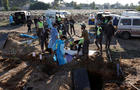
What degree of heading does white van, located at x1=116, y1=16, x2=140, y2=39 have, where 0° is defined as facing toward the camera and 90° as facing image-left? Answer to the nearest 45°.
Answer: approximately 90°

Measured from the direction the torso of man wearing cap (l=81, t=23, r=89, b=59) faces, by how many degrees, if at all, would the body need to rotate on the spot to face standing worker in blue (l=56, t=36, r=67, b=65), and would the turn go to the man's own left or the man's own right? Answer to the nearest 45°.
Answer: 0° — they already face them

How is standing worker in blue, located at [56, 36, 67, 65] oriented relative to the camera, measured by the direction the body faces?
to the viewer's right

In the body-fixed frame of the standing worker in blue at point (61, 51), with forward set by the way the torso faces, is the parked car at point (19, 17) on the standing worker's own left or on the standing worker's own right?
on the standing worker's own left

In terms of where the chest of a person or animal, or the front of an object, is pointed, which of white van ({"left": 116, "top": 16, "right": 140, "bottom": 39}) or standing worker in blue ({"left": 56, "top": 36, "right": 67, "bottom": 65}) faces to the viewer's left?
the white van

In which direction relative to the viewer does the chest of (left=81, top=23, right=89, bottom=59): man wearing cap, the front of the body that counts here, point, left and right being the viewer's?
facing to the left of the viewer
